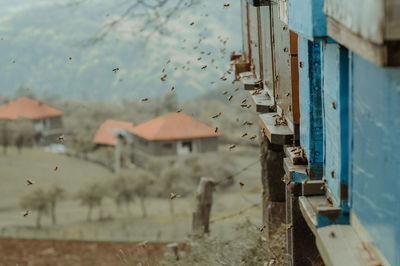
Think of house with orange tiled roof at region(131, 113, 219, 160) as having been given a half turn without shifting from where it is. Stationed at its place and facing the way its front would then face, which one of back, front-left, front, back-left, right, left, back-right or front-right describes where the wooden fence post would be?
back

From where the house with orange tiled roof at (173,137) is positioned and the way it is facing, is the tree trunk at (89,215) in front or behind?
in front

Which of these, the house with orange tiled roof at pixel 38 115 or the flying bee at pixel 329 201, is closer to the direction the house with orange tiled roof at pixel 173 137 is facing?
the flying bee

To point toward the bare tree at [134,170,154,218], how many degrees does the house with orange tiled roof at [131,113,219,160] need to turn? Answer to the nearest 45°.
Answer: approximately 45° to its right

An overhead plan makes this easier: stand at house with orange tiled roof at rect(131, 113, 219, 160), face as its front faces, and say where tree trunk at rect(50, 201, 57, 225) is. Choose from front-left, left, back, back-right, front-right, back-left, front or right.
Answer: front-right

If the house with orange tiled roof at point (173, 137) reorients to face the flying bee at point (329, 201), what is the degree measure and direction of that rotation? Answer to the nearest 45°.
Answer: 0° — it already faces it

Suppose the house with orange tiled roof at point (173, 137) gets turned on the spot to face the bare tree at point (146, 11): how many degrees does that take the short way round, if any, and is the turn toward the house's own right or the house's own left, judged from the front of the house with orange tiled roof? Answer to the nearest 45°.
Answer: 0° — it already faces it

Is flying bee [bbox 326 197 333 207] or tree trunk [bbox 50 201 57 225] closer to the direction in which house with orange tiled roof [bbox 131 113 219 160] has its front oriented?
the flying bee

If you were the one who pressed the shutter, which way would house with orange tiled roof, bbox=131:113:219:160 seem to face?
facing the viewer

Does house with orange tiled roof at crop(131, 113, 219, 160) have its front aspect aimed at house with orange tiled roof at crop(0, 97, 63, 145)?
no

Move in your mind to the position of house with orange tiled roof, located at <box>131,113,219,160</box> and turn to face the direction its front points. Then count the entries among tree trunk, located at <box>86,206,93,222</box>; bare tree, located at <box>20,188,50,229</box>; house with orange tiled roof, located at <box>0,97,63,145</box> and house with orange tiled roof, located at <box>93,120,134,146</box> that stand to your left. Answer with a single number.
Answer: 0

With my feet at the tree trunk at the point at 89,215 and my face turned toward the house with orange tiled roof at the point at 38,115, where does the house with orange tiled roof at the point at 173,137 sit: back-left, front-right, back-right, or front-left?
front-right

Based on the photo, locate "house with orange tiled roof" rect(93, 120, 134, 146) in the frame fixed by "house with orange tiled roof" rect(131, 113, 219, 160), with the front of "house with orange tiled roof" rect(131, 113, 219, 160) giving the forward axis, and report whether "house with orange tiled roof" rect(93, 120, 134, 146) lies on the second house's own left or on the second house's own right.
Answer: on the second house's own right

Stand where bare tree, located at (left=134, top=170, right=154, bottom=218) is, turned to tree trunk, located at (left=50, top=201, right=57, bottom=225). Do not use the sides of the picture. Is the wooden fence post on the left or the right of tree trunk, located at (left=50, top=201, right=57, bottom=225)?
left

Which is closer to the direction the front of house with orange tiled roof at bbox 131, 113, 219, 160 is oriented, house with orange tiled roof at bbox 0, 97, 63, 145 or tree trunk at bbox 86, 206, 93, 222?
the tree trunk

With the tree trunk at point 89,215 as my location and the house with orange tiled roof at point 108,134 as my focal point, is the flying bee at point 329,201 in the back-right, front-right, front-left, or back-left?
back-right

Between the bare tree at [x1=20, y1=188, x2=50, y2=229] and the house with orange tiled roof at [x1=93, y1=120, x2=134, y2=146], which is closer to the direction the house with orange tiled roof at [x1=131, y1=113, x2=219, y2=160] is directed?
the bare tree
